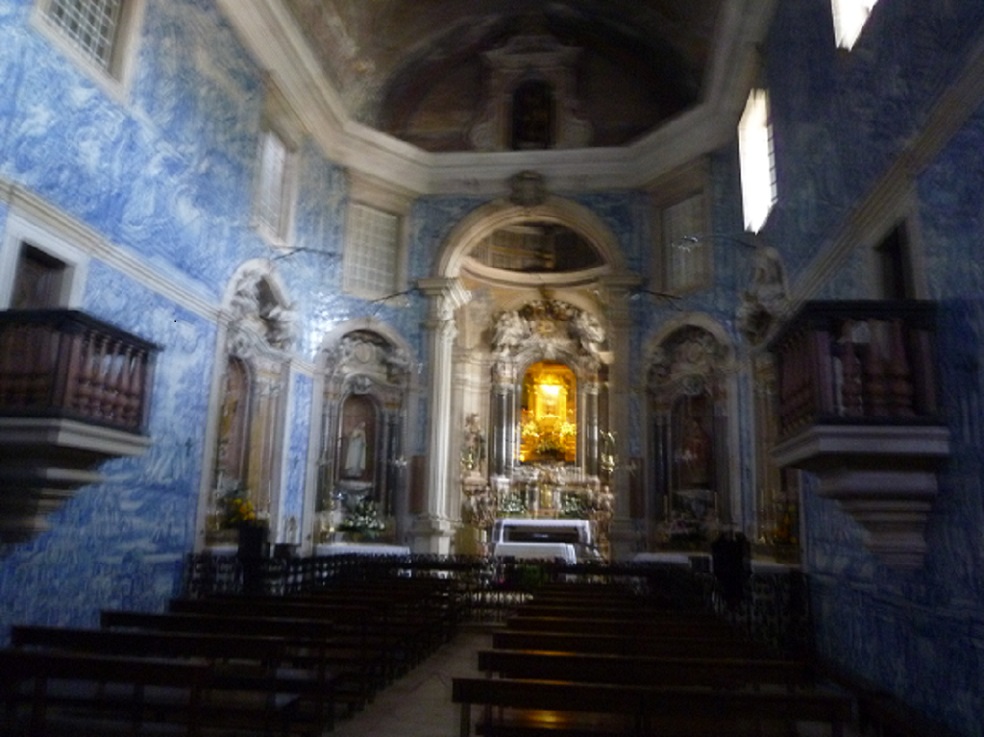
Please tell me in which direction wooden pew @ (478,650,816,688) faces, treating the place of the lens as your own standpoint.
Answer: facing away from the viewer

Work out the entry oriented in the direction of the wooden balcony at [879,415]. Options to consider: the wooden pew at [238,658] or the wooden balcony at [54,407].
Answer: the wooden balcony at [54,407]

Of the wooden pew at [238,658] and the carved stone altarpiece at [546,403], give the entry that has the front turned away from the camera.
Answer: the wooden pew

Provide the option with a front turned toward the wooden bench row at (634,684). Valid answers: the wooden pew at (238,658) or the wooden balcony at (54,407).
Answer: the wooden balcony

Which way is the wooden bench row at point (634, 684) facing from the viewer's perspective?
away from the camera

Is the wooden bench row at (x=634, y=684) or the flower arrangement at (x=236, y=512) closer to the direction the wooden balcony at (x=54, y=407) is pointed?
the wooden bench row

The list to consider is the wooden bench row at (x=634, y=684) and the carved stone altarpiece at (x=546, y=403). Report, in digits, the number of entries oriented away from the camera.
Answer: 1

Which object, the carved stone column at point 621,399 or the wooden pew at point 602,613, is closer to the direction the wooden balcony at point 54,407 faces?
the wooden pew

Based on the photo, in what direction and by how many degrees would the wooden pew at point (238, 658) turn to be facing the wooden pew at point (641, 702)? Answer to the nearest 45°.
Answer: approximately 135° to its right

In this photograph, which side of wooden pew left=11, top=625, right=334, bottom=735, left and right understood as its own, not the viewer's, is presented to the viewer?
back
